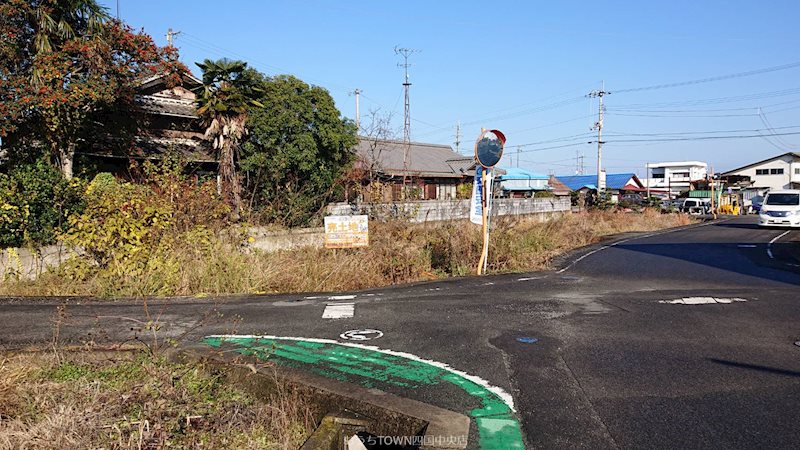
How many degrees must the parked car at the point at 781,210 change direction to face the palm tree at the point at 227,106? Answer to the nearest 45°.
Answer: approximately 45° to its right

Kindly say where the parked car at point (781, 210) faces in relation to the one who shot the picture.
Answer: facing the viewer

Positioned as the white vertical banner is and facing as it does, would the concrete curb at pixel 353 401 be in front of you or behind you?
in front

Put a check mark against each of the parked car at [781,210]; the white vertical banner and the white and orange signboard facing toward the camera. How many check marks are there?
3

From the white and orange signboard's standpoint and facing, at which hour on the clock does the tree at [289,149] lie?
The tree is roughly at 5 o'clock from the white and orange signboard.

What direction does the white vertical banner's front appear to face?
toward the camera

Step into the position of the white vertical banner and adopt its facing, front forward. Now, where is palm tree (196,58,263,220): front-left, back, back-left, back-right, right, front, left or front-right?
right

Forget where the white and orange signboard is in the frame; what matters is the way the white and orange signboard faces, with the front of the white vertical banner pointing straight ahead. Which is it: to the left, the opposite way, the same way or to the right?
the same way

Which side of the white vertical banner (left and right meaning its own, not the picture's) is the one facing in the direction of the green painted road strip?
front

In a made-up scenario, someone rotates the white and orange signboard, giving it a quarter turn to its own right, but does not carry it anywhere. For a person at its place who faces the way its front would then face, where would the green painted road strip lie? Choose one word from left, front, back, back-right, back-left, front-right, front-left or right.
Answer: left

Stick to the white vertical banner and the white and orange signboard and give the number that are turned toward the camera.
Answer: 2

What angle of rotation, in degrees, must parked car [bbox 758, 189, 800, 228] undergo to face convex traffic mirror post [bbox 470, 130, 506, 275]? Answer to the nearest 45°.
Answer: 0° — it already faces it

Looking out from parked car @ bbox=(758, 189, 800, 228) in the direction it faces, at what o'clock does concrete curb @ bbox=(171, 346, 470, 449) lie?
The concrete curb is roughly at 12 o'clock from the parked car.

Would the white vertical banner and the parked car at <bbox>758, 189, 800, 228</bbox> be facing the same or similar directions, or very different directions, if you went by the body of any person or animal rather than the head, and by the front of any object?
same or similar directions

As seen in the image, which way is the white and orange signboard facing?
toward the camera

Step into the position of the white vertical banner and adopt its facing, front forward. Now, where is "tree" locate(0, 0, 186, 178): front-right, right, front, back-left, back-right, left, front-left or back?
right
